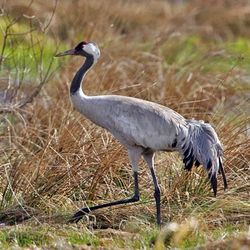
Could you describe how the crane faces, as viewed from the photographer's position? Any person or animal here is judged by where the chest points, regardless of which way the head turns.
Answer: facing to the left of the viewer
